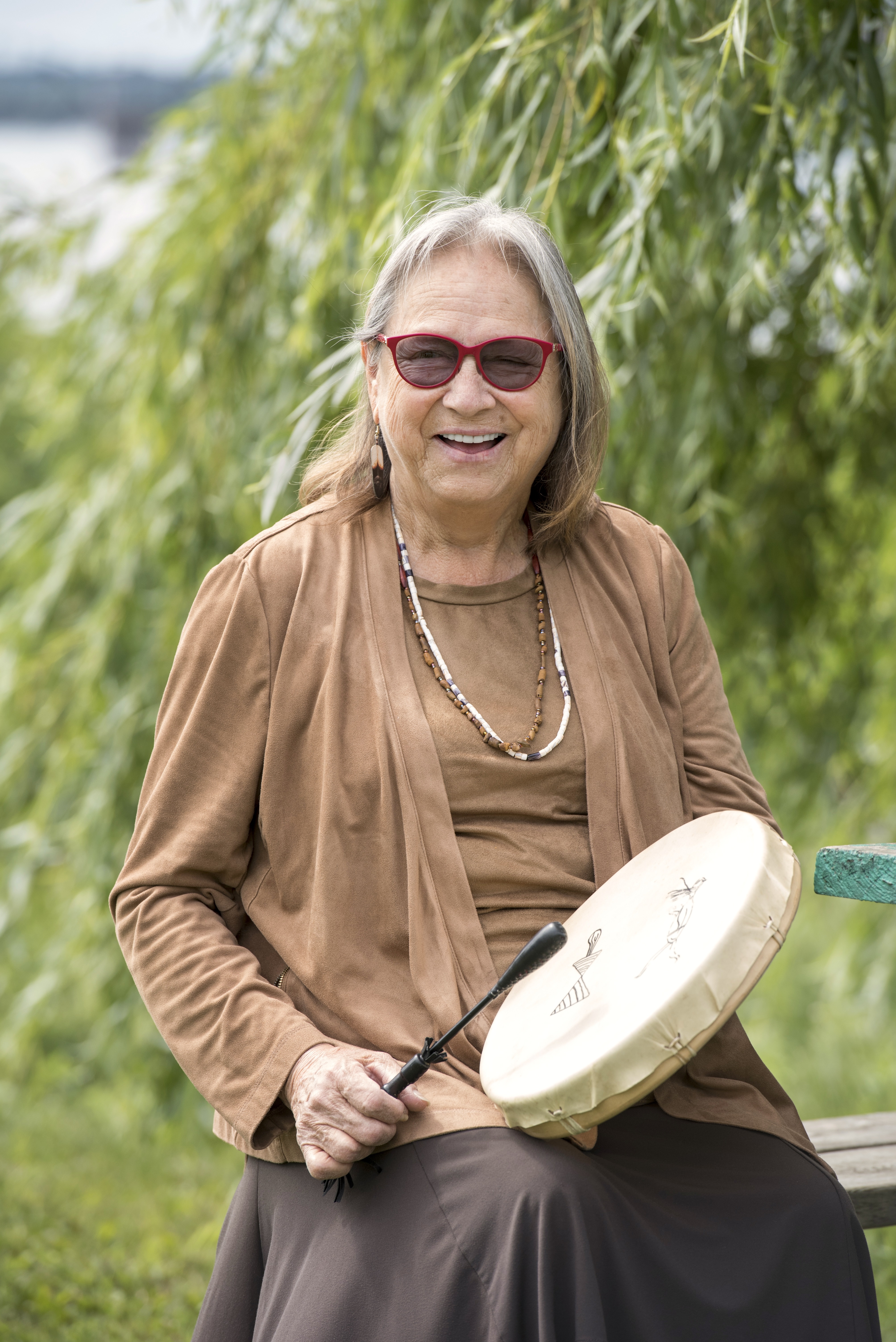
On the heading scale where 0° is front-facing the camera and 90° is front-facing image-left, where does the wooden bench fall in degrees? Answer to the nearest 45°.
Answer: approximately 0°

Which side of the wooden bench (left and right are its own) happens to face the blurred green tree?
back
